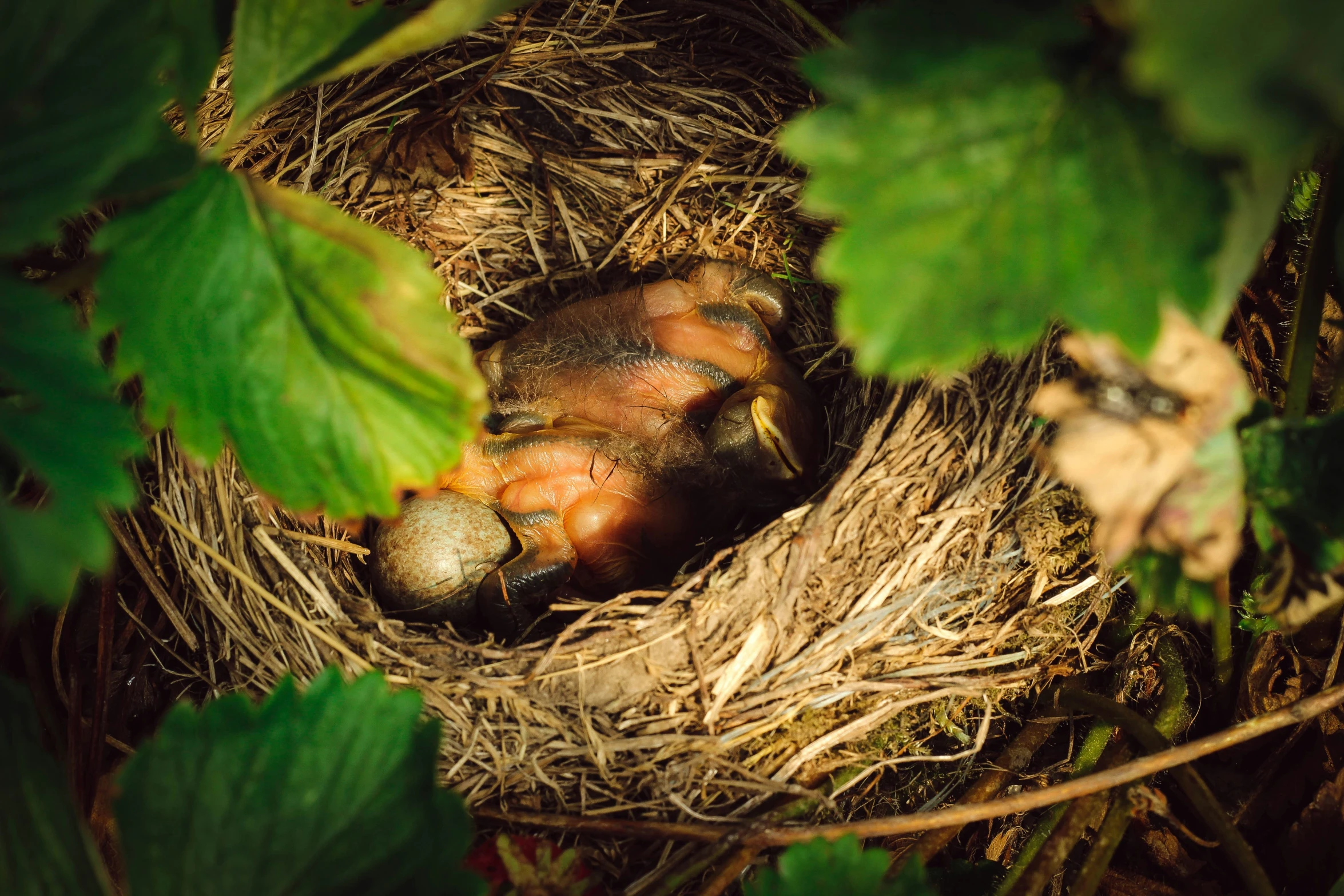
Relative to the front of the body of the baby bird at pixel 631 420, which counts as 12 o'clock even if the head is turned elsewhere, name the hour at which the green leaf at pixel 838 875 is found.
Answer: The green leaf is roughly at 3 o'clock from the baby bird.

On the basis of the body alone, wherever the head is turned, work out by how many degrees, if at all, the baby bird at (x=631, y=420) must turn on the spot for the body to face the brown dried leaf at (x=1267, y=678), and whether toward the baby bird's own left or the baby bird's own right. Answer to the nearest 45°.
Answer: approximately 45° to the baby bird's own right

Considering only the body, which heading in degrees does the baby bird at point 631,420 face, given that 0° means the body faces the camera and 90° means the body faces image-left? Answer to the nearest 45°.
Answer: approximately 270°

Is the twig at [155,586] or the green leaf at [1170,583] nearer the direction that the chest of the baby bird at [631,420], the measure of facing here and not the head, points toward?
the green leaf
